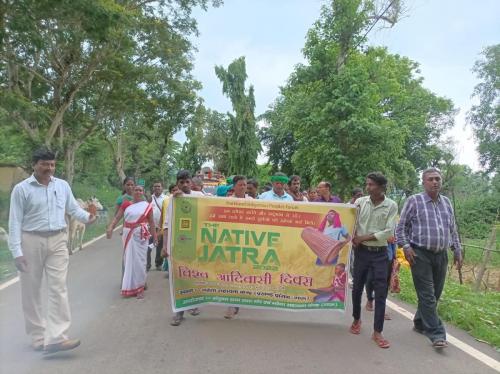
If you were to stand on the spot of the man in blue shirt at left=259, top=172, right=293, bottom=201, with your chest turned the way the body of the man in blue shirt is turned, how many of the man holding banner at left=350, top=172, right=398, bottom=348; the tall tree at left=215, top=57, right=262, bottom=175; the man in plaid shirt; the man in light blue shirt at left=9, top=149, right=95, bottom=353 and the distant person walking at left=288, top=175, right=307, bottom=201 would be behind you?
2

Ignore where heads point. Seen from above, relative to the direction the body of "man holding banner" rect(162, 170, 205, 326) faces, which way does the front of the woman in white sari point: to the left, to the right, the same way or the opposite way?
the same way

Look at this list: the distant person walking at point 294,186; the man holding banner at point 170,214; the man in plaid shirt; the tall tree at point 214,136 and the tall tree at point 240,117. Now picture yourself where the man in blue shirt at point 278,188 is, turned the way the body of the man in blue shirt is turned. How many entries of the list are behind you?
3

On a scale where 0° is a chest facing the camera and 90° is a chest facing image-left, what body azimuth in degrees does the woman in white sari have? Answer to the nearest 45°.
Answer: approximately 0°

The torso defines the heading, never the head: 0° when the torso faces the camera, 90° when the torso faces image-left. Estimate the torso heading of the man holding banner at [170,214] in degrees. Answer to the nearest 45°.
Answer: approximately 0°

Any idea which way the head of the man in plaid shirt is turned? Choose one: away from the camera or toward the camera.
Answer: toward the camera

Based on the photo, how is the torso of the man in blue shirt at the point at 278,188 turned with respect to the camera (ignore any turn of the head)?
toward the camera

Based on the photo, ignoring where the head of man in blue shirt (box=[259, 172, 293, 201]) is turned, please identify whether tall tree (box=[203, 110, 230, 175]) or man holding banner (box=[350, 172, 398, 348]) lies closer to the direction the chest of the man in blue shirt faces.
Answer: the man holding banner

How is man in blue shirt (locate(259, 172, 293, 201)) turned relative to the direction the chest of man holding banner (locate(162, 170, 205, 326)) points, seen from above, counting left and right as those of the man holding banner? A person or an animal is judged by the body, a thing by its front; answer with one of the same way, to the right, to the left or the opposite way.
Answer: the same way

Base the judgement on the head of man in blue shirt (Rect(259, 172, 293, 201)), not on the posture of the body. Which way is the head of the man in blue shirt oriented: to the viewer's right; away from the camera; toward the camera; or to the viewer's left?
toward the camera

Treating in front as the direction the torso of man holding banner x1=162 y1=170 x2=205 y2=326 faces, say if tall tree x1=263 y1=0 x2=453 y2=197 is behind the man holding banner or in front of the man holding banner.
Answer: behind

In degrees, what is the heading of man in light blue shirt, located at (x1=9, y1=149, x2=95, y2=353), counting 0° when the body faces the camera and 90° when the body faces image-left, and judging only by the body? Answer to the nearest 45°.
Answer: approximately 315°

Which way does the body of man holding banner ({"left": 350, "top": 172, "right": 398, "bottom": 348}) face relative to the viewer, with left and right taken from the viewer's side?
facing the viewer

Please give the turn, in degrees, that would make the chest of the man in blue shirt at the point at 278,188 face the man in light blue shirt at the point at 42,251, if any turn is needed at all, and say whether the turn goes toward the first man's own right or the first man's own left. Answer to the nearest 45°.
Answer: approximately 45° to the first man's own right

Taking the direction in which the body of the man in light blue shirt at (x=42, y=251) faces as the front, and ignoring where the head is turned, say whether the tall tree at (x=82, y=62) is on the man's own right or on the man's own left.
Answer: on the man's own left
